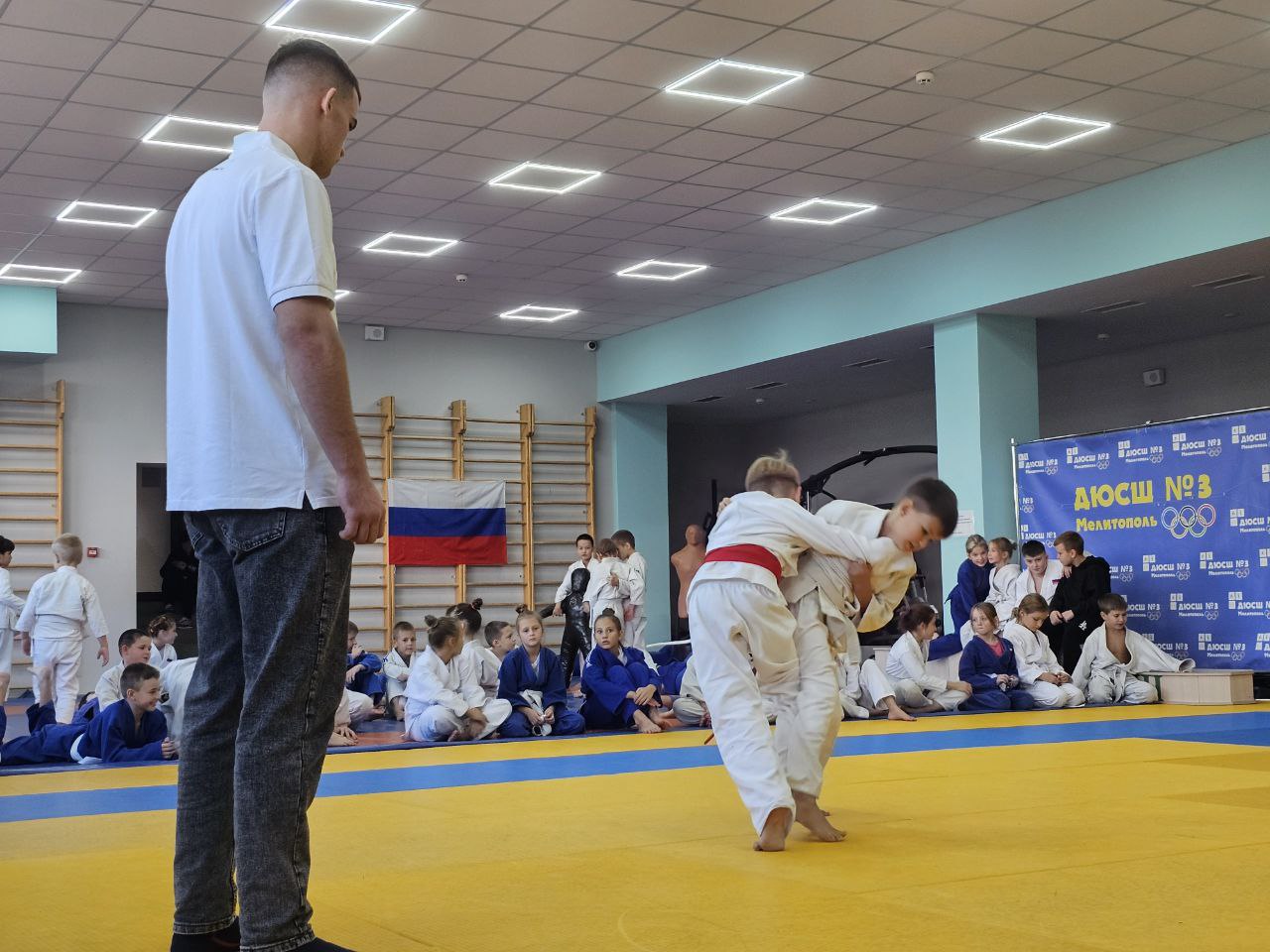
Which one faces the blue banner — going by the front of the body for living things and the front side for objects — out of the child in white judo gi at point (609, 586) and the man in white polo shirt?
the man in white polo shirt

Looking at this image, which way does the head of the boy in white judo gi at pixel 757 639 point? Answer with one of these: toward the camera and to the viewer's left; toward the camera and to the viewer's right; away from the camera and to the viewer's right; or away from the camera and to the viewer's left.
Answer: away from the camera and to the viewer's right

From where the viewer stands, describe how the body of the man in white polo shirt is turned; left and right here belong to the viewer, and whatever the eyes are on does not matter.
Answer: facing away from the viewer and to the right of the viewer

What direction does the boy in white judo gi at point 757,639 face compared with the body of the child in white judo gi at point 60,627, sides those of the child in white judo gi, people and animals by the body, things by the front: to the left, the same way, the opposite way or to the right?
to the right

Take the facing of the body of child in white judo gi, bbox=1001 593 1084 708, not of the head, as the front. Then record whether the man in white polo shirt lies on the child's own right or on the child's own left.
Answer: on the child's own right

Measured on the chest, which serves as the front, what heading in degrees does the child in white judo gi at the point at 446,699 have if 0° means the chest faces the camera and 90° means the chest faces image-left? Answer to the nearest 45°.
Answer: approximately 315°

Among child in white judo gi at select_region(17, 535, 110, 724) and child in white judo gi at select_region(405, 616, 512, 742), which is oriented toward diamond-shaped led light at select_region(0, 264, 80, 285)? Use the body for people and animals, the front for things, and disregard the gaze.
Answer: child in white judo gi at select_region(17, 535, 110, 724)
